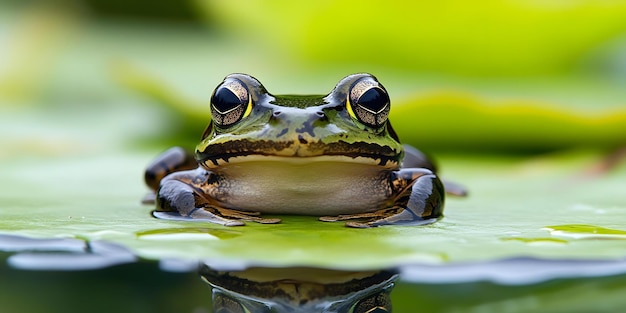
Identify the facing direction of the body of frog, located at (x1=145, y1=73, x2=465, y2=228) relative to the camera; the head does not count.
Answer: toward the camera
